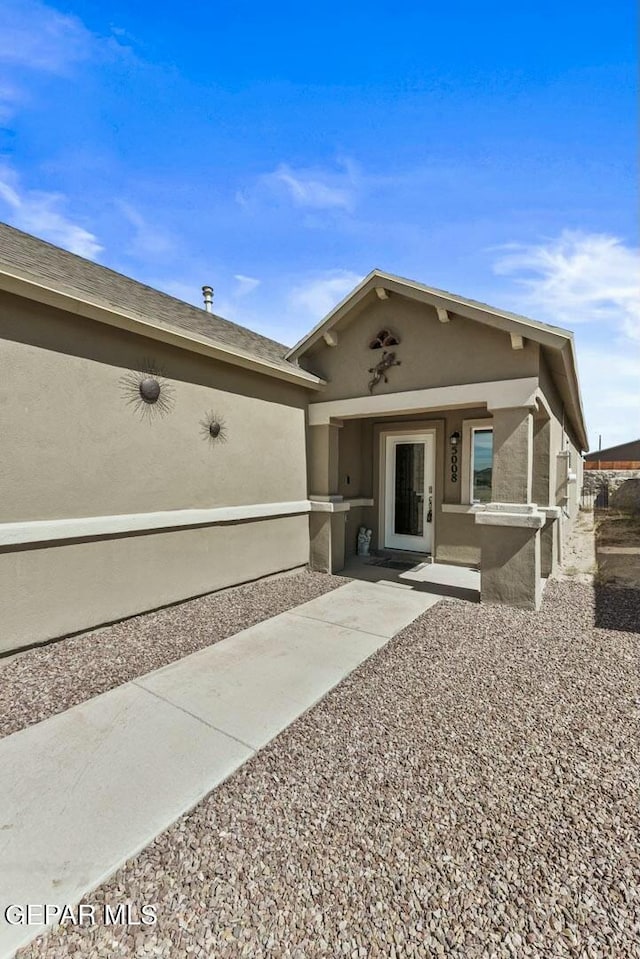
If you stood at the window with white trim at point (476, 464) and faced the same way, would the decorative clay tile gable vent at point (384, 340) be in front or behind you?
in front

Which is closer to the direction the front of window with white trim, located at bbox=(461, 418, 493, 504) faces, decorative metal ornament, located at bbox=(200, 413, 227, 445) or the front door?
the decorative metal ornament

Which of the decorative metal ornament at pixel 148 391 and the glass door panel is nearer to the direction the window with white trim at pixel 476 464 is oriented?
the decorative metal ornament

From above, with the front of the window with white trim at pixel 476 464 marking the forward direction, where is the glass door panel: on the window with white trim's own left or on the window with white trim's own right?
on the window with white trim's own right

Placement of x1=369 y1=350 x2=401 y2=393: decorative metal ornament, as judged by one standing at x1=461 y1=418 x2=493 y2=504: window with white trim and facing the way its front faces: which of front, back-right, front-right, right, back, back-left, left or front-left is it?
front-right

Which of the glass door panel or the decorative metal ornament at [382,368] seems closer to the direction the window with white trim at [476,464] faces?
the decorative metal ornament

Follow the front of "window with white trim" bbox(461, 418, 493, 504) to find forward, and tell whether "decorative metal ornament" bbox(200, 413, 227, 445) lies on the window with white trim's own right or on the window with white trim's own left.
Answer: on the window with white trim's own right

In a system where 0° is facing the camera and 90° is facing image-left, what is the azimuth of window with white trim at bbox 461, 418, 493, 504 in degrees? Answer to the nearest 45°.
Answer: approximately 0°

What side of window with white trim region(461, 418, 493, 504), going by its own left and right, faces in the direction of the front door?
right

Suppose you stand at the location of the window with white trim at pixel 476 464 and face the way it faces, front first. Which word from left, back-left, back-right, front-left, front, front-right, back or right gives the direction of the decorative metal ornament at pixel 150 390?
front-right

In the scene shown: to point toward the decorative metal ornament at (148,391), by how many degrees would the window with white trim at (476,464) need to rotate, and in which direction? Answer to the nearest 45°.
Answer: approximately 45° to its right
